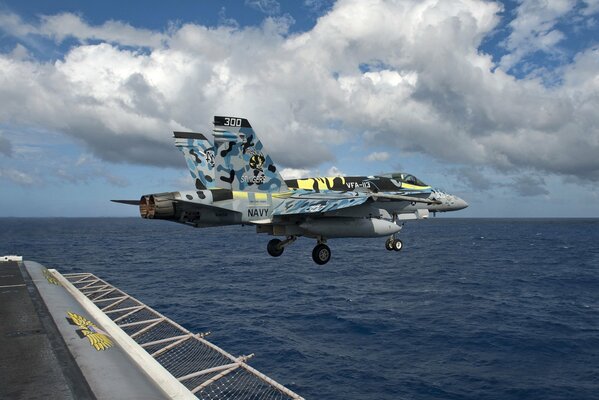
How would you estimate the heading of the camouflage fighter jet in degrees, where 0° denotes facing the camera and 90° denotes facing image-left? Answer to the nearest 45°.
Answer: approximately 225°
